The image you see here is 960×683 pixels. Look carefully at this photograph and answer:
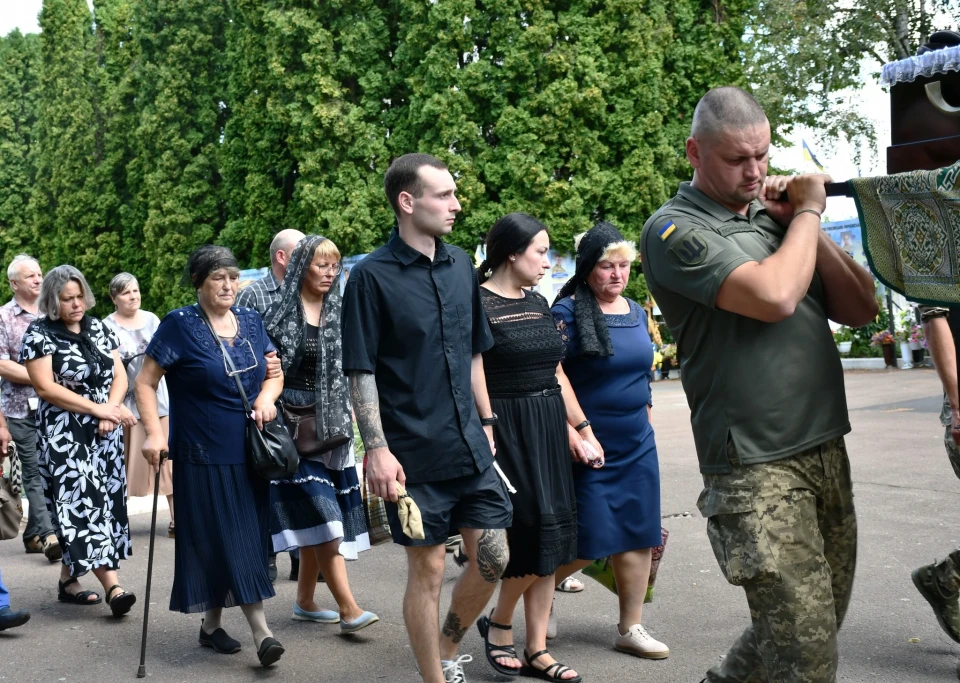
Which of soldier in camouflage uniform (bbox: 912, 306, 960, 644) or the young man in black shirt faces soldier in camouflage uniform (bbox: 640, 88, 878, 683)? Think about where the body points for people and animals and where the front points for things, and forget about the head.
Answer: the young man in black shirt

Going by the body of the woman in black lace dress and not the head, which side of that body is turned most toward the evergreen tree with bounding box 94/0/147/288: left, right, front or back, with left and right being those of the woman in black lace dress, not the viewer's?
back

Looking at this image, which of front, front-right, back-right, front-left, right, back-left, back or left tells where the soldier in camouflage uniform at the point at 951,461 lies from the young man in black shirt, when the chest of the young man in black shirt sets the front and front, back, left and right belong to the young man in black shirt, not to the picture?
front-left

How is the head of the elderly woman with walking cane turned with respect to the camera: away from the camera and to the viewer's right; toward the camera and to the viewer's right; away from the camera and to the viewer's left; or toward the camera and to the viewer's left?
toward the camera and to the viewer's right

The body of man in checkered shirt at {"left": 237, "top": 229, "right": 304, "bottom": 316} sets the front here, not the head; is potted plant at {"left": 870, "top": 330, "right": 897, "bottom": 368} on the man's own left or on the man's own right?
on the man's own left

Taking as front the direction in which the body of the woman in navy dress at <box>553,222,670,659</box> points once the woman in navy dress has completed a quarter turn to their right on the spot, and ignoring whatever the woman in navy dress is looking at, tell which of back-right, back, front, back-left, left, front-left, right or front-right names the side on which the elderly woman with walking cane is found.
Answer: front-right

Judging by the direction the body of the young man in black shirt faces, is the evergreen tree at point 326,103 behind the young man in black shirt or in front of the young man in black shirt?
behind

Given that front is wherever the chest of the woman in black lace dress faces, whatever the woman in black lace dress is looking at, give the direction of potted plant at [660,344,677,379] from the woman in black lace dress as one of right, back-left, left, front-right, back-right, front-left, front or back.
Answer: back-left

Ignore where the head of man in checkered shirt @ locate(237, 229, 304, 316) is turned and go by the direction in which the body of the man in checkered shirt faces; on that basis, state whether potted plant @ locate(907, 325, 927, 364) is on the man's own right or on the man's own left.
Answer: on the man's own left
